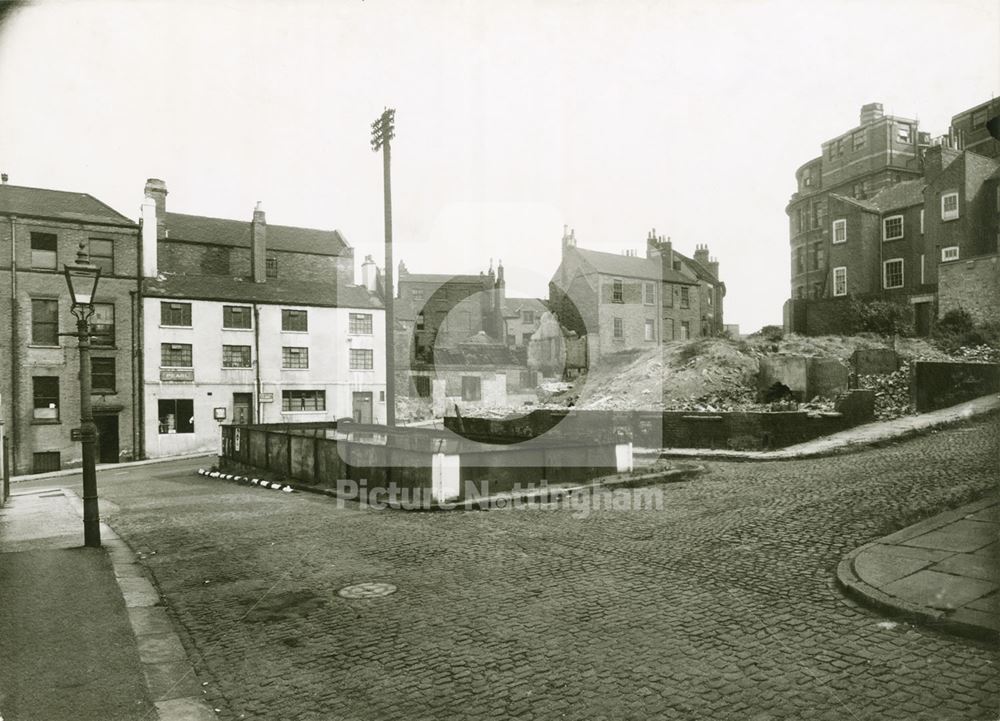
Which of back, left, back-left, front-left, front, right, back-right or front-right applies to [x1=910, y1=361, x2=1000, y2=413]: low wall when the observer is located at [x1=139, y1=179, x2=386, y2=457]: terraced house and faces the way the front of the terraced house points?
front-left

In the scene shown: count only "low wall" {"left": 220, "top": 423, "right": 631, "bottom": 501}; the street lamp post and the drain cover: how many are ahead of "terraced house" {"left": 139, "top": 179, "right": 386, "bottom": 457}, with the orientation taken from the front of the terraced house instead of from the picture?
3

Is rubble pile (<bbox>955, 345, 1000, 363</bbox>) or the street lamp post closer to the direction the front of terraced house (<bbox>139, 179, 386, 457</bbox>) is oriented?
the street lamp post

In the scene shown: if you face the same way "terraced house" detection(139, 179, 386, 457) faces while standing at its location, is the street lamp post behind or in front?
in front

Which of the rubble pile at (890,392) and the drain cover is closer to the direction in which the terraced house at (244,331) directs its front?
the drain cover

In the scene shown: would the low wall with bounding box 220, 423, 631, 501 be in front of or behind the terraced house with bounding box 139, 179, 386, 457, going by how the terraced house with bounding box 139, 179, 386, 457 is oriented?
in front

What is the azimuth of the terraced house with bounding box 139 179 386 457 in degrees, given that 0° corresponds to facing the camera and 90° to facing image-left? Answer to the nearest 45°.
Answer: approximately 0°

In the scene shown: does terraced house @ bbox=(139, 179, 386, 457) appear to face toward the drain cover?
yes

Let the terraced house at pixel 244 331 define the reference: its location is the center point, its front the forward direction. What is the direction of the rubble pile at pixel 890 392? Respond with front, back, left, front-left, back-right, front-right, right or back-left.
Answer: front-left

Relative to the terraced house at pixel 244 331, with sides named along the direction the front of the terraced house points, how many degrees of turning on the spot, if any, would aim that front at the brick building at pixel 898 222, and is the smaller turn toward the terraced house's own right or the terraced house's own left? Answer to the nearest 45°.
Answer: approximately 90° to the terraced house's own left
